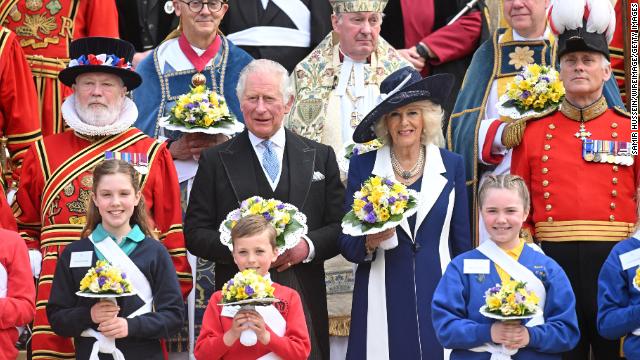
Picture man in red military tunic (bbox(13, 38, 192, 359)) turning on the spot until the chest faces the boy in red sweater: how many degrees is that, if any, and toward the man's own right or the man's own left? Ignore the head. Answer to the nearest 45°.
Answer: approximately 45° to the man's own left

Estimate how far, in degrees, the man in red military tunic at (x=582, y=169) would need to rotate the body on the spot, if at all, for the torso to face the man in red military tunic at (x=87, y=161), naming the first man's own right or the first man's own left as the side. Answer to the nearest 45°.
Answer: approximately 90° to the first man's own right

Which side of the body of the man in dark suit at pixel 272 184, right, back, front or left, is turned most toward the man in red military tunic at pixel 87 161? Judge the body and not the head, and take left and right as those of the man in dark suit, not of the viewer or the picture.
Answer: right

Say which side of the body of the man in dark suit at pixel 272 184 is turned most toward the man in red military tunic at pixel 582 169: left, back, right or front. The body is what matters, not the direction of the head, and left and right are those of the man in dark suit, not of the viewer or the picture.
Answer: left

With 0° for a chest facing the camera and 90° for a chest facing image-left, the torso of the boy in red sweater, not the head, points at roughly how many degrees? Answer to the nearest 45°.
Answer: approximately 0°

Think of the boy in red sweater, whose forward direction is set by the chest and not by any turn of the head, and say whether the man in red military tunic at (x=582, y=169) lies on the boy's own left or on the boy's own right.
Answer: on the boy's own left

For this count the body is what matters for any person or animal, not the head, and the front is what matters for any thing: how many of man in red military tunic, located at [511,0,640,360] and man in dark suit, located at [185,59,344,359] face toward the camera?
2

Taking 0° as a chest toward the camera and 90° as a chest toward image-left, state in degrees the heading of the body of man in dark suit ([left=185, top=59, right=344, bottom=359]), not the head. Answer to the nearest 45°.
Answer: approximately 0°

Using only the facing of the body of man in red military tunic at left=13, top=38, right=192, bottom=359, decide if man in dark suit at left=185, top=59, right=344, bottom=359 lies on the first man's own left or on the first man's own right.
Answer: on the first man's own left
